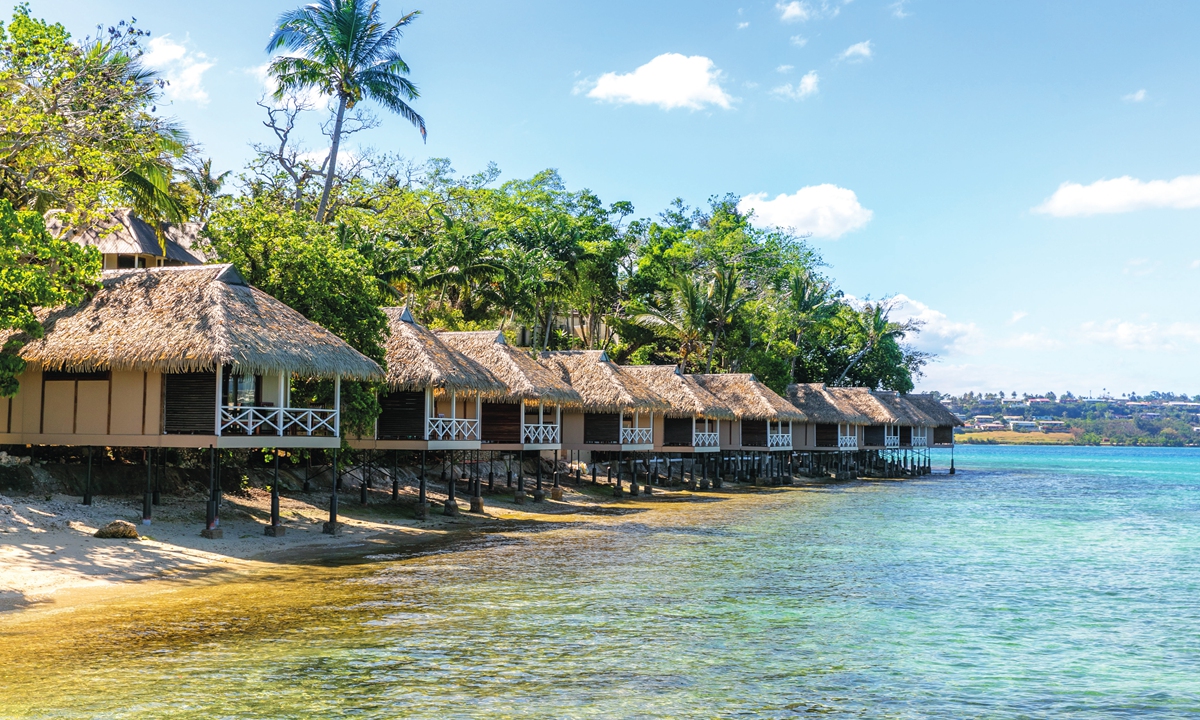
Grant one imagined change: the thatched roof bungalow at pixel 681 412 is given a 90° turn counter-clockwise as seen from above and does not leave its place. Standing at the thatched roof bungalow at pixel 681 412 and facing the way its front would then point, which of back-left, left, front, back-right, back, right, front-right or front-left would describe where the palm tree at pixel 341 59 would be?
back

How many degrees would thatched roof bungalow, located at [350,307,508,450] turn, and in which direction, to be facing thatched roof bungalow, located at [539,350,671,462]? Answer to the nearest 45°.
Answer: approximately 90° to its left

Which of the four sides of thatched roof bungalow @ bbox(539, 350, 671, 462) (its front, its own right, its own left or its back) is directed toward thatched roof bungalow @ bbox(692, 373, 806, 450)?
left

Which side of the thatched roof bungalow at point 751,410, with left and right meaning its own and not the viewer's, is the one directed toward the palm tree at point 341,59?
right

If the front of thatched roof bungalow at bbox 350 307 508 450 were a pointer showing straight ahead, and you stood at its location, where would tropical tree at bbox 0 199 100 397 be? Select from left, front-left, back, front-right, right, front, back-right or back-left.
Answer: right

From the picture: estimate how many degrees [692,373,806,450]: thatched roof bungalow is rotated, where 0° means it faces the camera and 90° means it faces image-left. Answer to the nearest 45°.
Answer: approximately 315°

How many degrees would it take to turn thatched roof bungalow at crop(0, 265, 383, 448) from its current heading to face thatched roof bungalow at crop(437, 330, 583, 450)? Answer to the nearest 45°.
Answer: approximately 90° to its left

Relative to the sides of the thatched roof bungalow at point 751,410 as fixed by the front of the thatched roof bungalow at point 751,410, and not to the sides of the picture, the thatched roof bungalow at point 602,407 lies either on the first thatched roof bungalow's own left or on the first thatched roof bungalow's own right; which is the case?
on the first thatched roof bungalow's own right

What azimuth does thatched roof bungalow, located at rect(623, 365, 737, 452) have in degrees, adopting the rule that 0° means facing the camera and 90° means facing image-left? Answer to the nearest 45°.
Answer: approximately 315°

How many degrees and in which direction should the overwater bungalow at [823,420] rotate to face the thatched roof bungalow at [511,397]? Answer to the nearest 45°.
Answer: approximately 45° to its right

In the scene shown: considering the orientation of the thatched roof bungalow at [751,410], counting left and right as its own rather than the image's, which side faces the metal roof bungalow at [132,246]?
right

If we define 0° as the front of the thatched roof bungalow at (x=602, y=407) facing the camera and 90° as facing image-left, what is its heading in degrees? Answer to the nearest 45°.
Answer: approximately 315°
